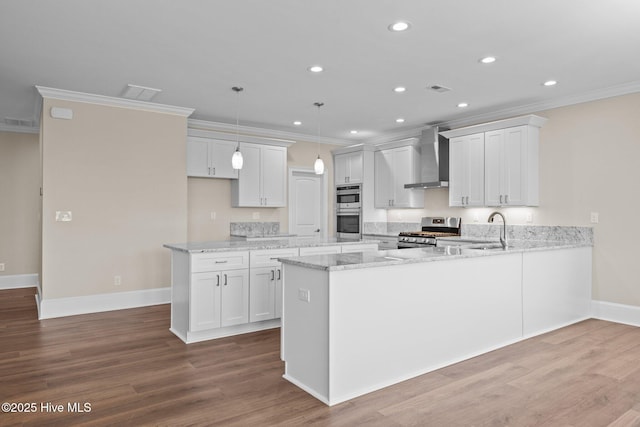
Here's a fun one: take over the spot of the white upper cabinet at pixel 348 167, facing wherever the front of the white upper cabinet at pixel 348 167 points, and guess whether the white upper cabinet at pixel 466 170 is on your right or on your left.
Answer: on your left

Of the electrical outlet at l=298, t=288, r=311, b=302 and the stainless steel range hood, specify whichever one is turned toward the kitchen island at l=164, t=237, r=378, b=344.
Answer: the stainless steel range hood

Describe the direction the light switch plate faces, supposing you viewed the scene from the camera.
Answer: facing the viewer

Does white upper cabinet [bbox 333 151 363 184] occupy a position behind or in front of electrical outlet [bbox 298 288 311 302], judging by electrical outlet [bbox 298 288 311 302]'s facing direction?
behind

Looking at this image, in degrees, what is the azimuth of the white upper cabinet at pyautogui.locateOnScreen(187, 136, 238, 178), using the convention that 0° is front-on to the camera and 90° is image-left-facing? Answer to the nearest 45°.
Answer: approximately 0°

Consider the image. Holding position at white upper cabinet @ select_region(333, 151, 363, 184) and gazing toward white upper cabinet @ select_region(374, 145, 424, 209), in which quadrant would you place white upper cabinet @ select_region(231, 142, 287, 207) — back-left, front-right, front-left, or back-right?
back-right

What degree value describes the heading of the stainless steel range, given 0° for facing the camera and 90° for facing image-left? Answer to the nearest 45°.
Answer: approximately 45°

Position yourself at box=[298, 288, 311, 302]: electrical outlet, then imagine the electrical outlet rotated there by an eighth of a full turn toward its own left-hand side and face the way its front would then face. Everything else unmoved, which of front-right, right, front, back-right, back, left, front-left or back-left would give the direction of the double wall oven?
back

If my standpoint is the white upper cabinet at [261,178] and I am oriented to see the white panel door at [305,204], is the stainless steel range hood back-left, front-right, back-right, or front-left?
front-right

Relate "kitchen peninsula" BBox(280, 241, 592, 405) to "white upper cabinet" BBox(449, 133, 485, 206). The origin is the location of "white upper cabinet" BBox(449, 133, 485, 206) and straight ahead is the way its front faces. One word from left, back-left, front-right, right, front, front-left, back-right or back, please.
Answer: front-left

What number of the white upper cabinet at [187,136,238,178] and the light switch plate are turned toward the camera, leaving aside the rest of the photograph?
2

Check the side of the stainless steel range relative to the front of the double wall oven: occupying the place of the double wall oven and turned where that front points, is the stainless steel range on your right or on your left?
on your left

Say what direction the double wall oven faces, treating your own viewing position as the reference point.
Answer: facing the viewer and to the left of the viewer
